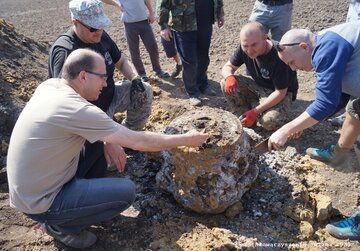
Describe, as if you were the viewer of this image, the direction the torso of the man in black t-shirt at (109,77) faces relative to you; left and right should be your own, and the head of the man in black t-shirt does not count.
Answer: facing the viewer and to the right of the viewer

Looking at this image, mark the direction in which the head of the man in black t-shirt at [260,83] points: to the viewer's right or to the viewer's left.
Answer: to the viewer's left

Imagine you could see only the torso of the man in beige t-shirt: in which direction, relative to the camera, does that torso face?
to the viewer's right

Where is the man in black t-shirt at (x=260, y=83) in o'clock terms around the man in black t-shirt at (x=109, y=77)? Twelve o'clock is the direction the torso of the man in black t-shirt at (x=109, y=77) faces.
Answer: the man in black t-shirt at (x=260, y=83) is roughly at 10 o'clock from the man in black t-shirt at (x=109, y=77).

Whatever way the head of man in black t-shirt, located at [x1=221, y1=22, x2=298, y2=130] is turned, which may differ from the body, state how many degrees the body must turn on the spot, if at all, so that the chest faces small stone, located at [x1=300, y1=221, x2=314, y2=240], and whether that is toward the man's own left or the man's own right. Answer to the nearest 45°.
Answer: approximately 45° to the man's own left

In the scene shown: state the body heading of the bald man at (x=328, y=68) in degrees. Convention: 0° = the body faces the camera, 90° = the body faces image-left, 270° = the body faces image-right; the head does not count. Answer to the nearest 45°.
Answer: approximately 90°

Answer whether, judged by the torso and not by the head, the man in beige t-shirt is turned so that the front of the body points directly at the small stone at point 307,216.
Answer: yes

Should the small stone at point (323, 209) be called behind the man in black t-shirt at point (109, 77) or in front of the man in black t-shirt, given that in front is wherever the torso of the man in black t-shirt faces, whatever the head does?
in front

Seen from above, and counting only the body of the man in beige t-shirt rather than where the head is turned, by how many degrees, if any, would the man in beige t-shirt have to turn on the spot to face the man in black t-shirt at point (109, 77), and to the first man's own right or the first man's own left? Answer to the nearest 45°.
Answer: approximately 90° to the first man's own left

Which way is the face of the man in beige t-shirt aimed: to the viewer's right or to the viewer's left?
to the viewer's right

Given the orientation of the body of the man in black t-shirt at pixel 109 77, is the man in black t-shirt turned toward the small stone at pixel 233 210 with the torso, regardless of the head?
yes

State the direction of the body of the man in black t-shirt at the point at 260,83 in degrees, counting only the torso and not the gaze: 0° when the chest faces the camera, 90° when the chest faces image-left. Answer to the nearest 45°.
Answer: approximately 45°

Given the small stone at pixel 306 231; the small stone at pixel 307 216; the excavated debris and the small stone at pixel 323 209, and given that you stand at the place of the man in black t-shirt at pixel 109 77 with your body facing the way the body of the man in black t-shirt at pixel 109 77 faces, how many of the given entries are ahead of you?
4

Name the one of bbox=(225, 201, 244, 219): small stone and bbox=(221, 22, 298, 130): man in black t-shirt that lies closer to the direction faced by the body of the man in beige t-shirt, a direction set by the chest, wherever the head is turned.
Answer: the small stone
